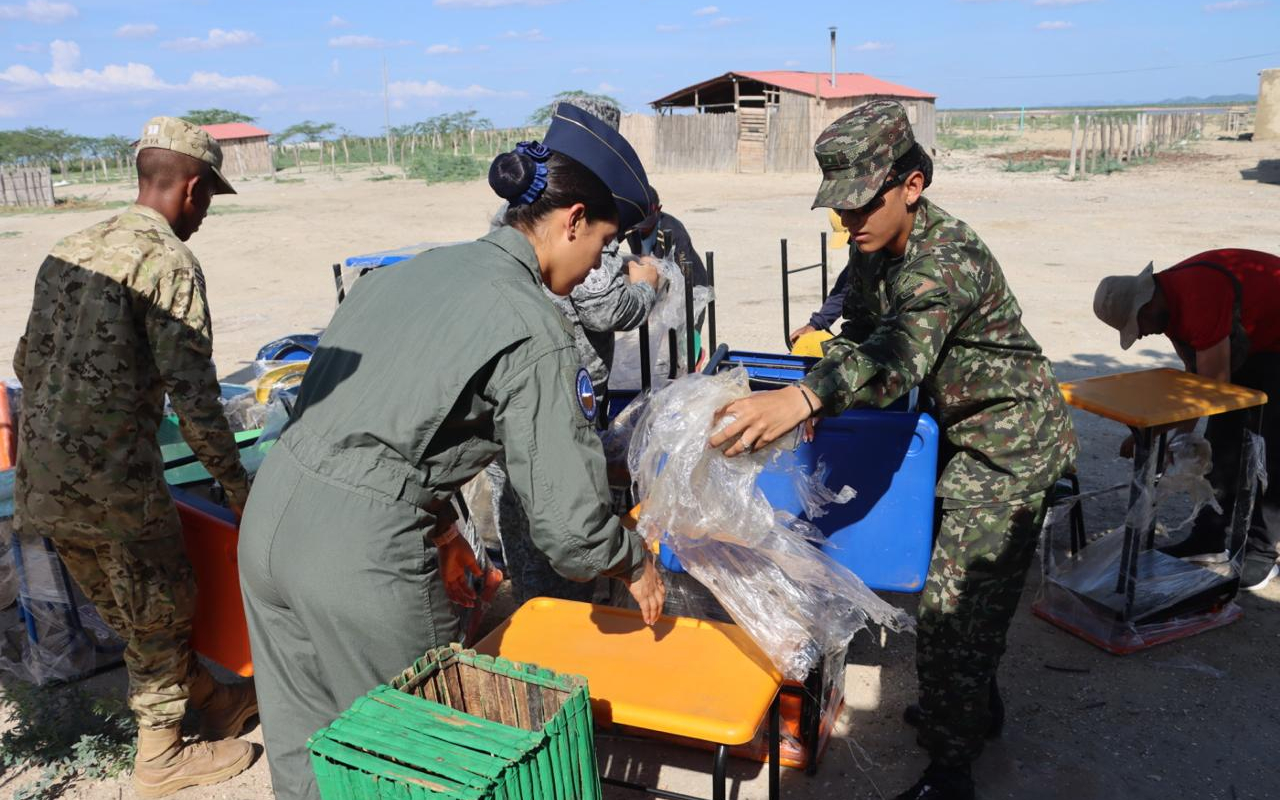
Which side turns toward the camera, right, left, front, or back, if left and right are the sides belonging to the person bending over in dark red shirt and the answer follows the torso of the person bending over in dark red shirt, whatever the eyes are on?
left

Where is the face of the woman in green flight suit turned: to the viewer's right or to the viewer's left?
to the viewer's right

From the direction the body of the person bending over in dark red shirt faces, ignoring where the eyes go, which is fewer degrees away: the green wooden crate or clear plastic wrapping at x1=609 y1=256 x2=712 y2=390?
the clear plastic wrapping

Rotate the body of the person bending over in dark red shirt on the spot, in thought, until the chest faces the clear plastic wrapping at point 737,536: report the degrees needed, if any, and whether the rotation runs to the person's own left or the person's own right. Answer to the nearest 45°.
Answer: approximately 45° to the person's own left

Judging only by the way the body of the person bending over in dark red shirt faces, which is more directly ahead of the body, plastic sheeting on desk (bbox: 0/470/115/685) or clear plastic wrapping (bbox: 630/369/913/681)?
the plastic sheeting on desk

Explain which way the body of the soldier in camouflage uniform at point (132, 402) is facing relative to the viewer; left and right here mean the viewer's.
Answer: facing away from the viewer and to the right of the viewer

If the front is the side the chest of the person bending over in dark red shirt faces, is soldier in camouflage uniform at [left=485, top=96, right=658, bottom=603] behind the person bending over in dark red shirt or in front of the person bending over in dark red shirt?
in front
